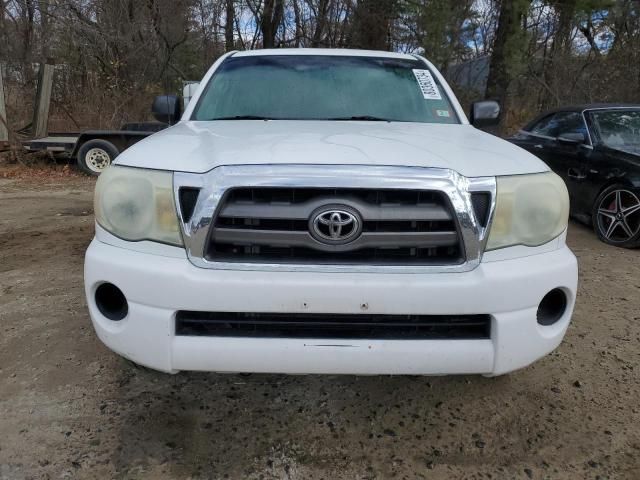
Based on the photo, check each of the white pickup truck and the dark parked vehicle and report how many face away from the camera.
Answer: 0

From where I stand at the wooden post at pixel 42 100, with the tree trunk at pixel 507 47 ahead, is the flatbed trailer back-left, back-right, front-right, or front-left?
front-right

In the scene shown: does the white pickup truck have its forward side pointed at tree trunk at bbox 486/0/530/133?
no

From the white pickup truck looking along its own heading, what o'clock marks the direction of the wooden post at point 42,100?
The wooden post is roughly at 5 o'clock from the white pickup truck.

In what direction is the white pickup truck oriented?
toward the camera

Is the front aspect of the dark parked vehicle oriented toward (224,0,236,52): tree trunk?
no

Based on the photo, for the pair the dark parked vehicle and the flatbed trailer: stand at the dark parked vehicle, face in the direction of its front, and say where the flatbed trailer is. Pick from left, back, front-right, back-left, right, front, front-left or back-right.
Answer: back-right

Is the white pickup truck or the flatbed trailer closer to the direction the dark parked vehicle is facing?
the white pickup truck

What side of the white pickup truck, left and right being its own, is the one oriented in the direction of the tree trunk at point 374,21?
back

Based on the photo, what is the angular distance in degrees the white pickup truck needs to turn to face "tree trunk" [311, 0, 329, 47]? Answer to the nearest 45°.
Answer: approximately 180°

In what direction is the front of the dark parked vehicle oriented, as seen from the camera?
facing the viewer and to the right of the viewer

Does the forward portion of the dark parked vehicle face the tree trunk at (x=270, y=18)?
no
